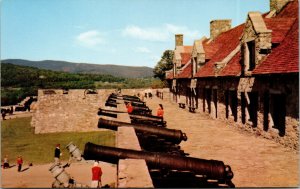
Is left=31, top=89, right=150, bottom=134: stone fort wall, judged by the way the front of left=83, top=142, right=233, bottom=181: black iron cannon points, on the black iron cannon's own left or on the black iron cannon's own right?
on the black iron cannon's own right

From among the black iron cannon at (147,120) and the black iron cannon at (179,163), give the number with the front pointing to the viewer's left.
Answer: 2

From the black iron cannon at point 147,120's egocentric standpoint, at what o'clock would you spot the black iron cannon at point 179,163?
the black iron cannon at point 179,163 is roughly at 9 o'clock from the black iron cannon at point 147,120.

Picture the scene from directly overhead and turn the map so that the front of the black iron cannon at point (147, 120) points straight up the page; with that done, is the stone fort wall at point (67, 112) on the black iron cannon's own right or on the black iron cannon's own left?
on the black iron cannon's own right

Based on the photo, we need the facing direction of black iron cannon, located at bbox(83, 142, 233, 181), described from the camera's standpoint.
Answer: facing to the left of the viewer

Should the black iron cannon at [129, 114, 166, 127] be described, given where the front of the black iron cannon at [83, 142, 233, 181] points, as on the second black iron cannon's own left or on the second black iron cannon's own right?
on the second black iron cannon's own right

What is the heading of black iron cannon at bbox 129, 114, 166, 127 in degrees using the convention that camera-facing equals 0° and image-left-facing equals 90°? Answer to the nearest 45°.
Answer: approximately 90°
